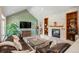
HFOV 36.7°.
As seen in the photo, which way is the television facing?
toward the camera

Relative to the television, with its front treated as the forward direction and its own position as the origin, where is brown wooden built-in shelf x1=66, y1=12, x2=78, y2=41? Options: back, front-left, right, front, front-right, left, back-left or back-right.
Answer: left
